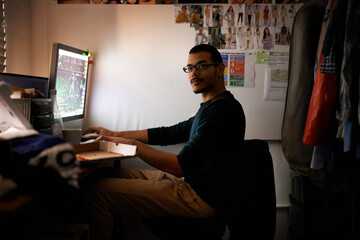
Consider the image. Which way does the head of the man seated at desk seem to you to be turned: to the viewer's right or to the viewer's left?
to the viewer's left

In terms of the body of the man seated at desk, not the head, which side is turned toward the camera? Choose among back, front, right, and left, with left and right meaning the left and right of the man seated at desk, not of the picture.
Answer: left

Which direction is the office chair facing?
to the viewer's left
